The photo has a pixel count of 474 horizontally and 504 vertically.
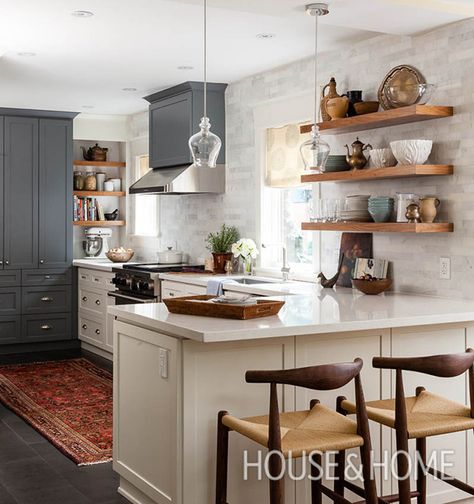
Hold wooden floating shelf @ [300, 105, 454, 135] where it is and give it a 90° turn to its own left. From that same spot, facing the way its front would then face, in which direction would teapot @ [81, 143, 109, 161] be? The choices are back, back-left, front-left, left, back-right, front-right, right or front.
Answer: back

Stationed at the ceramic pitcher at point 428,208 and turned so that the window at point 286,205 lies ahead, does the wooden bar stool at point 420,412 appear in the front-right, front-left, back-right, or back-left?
back-left

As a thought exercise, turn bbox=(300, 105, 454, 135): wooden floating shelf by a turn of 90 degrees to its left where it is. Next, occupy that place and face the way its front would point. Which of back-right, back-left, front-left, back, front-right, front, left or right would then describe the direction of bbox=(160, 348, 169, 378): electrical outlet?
right

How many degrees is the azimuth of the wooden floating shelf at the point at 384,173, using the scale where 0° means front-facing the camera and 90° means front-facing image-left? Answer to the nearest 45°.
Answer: approximately 45°

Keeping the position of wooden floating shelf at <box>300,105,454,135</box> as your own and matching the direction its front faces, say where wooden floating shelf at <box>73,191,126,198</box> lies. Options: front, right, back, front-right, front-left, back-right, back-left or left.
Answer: right

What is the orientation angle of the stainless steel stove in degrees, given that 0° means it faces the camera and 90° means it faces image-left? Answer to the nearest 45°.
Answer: approximately 45°

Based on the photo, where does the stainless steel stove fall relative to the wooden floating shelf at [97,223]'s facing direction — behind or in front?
in front

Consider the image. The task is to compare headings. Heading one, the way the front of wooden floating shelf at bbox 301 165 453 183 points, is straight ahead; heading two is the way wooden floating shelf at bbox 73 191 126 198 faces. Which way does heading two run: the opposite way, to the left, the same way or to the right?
to the left

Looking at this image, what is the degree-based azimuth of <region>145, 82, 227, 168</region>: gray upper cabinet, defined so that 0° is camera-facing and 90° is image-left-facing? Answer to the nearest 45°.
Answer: approximately 45°

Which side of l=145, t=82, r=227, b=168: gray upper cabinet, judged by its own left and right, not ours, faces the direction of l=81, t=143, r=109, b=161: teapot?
right

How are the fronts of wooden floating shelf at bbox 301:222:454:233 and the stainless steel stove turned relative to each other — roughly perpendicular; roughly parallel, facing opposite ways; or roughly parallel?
roughly parallel

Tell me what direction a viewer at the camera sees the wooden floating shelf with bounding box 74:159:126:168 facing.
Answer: facing the viewer

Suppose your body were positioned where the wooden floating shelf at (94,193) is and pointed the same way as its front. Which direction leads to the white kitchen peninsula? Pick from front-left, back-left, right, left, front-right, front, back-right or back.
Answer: front

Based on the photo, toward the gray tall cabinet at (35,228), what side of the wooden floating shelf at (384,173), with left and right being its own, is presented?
right

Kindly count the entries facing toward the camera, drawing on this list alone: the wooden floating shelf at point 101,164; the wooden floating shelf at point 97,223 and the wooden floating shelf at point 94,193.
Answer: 3

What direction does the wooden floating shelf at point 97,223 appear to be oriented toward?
toward the camera

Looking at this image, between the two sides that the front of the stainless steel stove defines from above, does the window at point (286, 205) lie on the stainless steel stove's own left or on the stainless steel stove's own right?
on the stainless steel stove's own left

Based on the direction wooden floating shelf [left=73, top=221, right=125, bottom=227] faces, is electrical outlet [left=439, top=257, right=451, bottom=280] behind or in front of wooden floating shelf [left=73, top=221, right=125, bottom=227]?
in front
